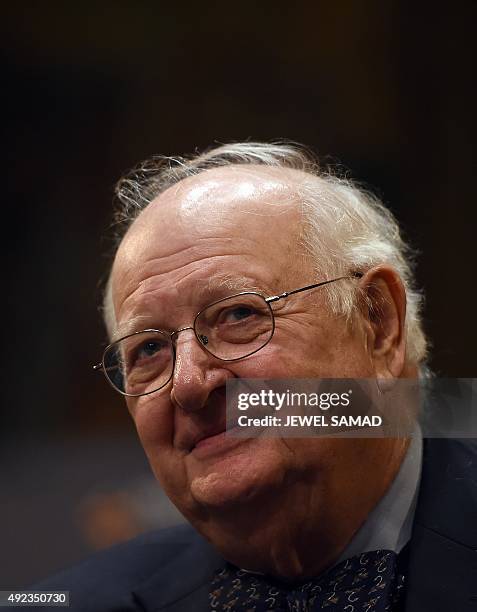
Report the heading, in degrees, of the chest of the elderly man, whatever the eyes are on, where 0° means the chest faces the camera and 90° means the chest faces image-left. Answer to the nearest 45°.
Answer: approximately 45°

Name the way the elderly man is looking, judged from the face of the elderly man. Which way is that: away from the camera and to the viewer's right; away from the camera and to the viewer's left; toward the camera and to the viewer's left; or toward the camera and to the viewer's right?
toward the camera and to the viewer's left
